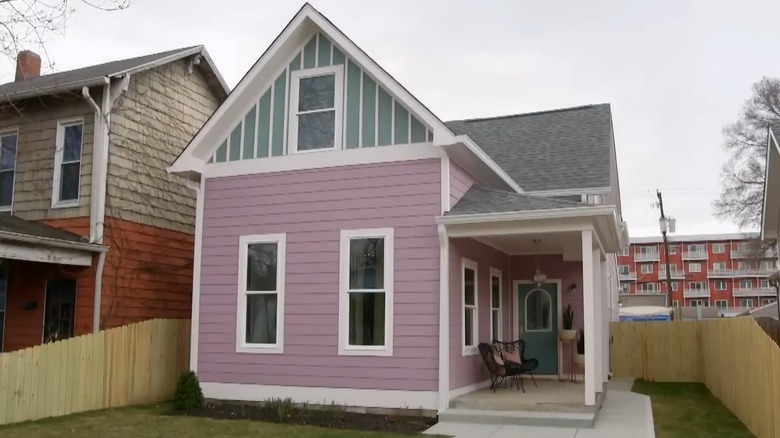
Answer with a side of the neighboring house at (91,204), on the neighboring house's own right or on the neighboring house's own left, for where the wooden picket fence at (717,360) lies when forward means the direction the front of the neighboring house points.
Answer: on the neighboring house's own left

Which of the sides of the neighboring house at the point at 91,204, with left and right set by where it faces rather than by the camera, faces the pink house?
left

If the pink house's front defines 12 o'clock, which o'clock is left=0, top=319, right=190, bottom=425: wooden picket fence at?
The wooden picket fence is roughly at 3 o'clock from the pink house.

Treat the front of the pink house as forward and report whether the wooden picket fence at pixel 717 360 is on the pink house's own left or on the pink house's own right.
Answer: on the pink house's own left

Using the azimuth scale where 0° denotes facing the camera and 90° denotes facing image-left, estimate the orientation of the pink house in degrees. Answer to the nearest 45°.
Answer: approximately 0°

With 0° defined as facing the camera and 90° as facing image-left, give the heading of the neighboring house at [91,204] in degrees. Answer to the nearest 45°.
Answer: approximately 45°
